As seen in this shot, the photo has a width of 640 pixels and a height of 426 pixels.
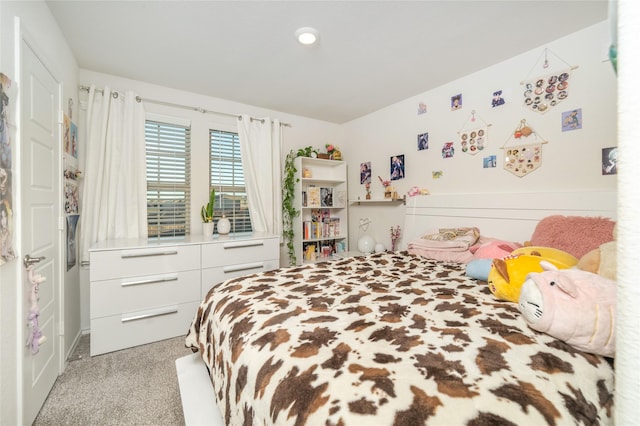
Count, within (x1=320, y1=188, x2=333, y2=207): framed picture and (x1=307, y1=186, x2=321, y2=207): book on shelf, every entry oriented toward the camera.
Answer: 2

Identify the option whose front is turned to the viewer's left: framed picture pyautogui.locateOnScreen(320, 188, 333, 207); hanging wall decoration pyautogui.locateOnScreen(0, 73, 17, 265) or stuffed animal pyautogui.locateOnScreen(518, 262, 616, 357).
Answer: the stuffed animal

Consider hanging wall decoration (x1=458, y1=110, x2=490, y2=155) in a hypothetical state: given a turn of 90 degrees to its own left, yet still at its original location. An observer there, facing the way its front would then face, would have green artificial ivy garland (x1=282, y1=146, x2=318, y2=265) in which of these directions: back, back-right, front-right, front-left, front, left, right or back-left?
back-right

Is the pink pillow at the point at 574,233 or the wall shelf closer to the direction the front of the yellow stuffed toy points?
the wall shelf

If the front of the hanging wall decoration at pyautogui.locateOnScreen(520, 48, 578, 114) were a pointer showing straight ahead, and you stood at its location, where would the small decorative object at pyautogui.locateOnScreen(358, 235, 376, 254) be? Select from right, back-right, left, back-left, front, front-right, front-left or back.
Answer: front-right

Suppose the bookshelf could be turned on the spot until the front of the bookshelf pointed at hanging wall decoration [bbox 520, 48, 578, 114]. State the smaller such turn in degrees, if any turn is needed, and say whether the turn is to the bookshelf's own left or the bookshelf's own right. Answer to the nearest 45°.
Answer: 0° — it already faces it

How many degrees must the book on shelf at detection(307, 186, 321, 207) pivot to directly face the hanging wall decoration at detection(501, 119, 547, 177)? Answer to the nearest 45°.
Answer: approximately 45° to its left

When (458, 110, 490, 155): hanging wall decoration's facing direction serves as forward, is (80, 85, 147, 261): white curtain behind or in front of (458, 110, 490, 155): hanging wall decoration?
in front

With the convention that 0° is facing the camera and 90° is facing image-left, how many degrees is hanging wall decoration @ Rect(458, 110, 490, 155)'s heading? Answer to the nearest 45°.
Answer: approximately 45°

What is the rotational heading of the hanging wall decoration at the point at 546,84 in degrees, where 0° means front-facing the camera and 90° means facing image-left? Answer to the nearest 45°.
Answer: approximately 45°
